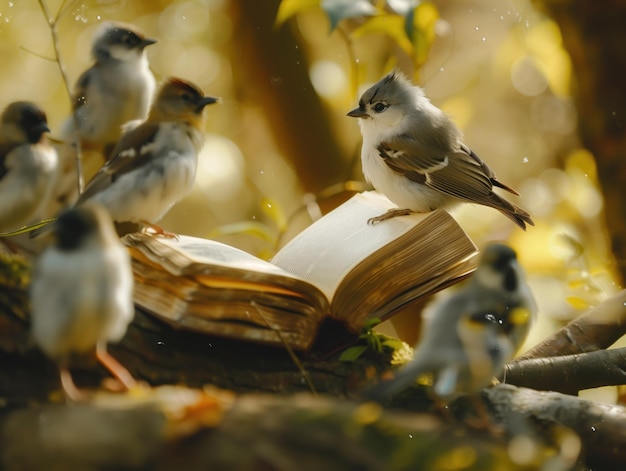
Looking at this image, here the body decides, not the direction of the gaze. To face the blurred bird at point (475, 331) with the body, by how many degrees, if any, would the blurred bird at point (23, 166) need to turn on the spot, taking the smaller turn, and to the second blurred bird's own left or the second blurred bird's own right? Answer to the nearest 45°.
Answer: approximately 45° to the second blurred bird's own right

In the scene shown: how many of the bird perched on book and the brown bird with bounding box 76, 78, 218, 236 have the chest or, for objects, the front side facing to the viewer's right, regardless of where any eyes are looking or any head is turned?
1

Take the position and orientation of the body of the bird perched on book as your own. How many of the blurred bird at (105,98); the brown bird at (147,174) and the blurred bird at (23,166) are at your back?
0

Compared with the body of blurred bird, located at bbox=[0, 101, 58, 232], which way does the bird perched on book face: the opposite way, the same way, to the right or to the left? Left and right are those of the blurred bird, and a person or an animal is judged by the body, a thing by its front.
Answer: the opposite way

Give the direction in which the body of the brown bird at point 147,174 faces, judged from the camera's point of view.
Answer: to the viewer's right

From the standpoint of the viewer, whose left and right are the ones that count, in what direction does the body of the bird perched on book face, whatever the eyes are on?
facing to the left of the viewer

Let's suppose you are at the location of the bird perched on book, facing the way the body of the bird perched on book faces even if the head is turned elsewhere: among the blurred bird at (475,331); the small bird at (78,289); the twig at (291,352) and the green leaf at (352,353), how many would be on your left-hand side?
4

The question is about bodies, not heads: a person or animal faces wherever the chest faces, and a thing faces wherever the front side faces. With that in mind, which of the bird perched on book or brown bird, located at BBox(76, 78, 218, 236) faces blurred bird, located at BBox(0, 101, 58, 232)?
the bird perched on book

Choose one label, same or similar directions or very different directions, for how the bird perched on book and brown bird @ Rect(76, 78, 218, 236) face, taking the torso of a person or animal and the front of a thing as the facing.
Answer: very different directions

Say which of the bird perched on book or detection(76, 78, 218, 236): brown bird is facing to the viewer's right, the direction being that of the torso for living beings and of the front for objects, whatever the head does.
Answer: the brown bird

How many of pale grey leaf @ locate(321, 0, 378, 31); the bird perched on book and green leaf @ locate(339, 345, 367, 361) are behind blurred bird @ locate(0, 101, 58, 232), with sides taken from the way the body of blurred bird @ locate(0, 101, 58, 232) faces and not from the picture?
0

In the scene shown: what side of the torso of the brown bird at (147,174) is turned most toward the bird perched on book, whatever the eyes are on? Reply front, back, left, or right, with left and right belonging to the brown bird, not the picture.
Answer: front

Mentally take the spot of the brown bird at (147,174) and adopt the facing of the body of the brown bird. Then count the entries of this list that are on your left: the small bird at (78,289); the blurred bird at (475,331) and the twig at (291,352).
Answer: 0

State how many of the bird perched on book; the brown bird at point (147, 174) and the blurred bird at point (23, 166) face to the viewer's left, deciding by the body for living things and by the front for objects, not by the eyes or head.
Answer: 1

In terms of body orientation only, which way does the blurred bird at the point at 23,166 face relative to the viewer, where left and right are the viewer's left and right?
facing the viewer and to the right of the viewer

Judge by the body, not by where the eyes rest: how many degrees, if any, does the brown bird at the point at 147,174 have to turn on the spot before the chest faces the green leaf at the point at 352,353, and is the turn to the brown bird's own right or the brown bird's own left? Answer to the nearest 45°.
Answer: approximately 45° to the brown bird's own right
